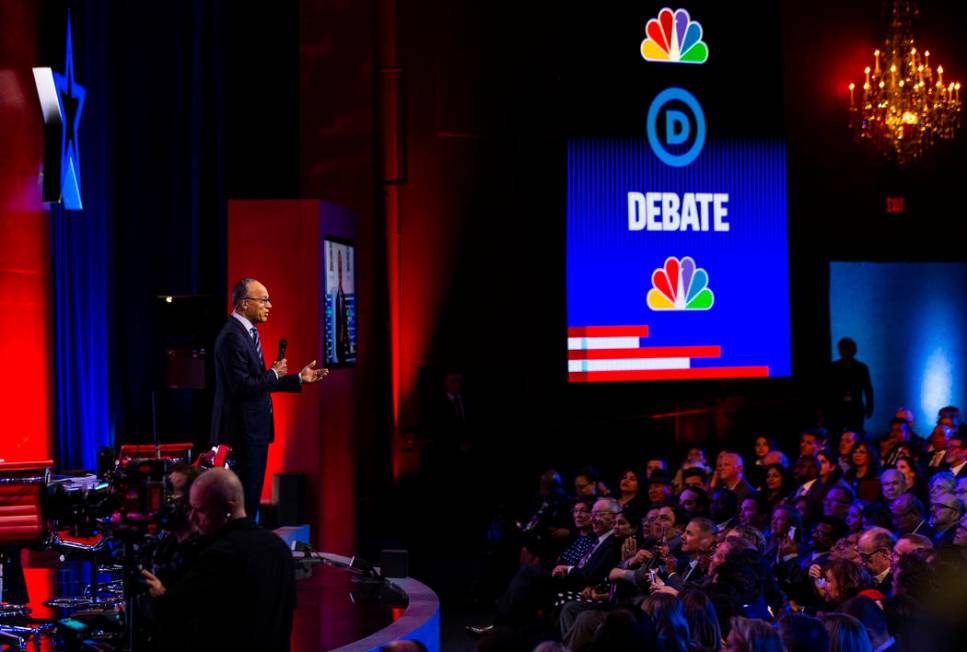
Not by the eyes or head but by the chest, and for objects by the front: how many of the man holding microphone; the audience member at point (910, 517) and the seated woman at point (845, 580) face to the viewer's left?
2

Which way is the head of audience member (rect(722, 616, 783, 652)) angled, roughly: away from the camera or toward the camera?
away from the camera

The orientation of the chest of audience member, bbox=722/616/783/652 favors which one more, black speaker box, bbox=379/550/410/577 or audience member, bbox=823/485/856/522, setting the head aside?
the black speaker box

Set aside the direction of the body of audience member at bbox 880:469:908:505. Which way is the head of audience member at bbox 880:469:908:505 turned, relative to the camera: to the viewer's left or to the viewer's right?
to the viewer's left

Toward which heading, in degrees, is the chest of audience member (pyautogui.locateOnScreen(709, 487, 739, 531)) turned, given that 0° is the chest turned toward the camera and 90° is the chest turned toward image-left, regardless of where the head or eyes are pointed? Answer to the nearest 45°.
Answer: approximately 45°

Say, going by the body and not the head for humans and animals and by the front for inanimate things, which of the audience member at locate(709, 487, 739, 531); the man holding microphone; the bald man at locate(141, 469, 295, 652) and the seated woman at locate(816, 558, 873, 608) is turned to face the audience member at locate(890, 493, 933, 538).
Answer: the man holding microphone

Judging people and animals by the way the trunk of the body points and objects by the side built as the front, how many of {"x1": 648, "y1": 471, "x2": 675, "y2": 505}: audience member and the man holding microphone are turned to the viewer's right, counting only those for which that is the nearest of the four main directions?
1

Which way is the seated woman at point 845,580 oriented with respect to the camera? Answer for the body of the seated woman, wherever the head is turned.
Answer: to the viewer's left

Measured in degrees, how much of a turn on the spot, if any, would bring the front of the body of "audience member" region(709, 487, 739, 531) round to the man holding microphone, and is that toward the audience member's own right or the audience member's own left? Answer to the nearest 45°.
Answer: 0° — they already face them

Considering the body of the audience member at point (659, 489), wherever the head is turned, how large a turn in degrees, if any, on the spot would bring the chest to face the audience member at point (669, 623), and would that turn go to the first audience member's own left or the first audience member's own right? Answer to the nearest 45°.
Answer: approximately 45° to the first audience member's own left

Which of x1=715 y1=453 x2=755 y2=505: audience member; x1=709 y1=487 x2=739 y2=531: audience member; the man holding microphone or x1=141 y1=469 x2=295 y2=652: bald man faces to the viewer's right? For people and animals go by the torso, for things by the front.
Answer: the man holding microphone

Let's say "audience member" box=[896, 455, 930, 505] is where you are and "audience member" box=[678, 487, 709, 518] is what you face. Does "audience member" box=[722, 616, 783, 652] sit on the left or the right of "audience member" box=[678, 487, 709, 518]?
left

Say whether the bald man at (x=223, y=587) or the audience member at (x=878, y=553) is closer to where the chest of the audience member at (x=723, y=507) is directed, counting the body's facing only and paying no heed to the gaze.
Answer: the bald man

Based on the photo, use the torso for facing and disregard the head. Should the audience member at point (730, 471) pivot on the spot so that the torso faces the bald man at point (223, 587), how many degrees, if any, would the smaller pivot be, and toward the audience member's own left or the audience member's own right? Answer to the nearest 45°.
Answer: approximately 45° to the audience member's own left
